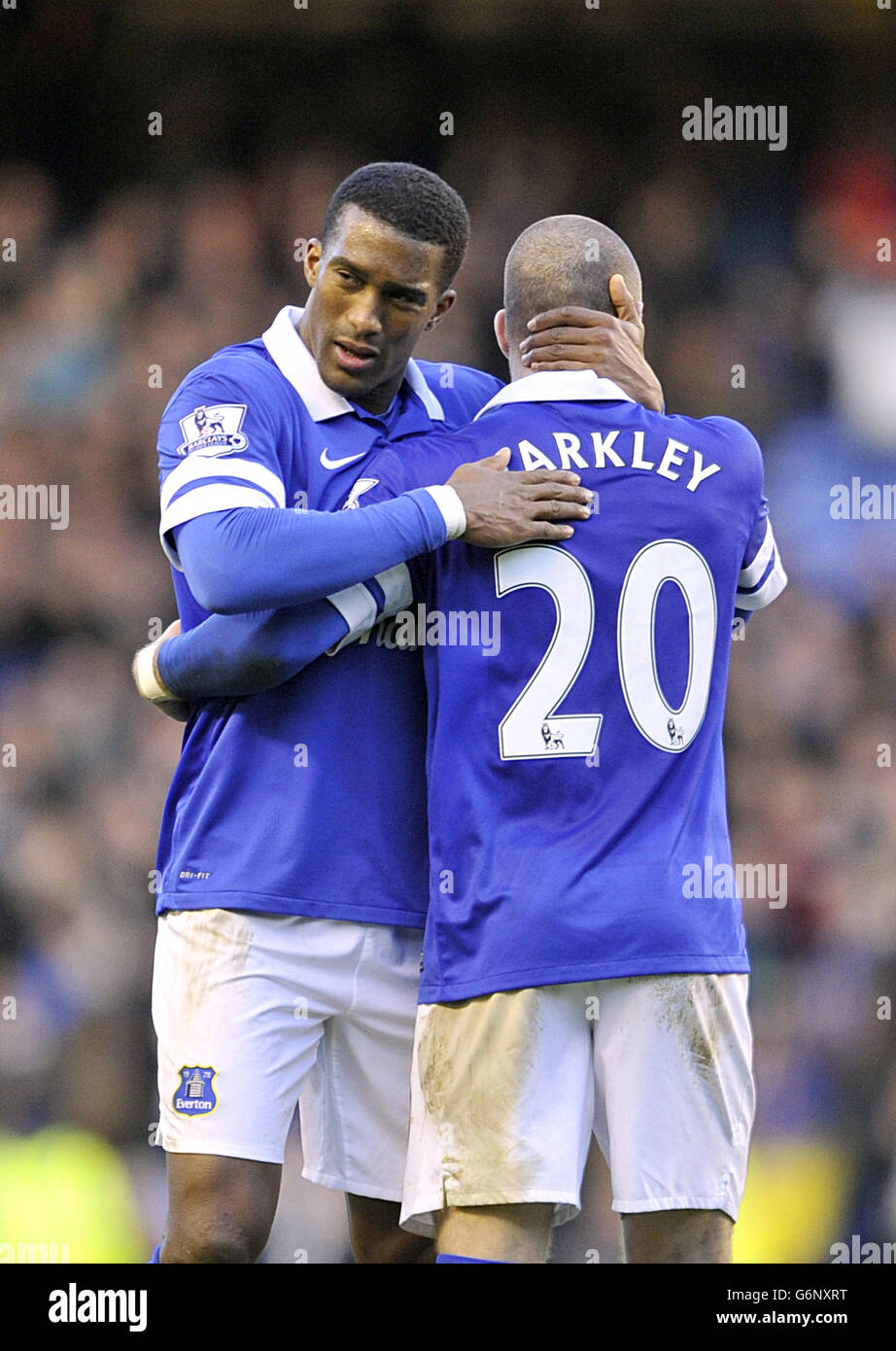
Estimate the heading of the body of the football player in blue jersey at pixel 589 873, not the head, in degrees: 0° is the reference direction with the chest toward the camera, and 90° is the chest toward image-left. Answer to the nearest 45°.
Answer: approximately 180°

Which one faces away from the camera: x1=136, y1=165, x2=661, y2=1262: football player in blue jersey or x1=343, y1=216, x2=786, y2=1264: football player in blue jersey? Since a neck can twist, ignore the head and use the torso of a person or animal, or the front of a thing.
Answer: x1=343, y1=216, x2=786, y2=1264: football player in blue jersey

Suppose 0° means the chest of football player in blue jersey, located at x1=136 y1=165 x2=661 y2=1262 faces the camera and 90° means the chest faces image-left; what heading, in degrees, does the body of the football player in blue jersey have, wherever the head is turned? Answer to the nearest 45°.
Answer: approximately 315°

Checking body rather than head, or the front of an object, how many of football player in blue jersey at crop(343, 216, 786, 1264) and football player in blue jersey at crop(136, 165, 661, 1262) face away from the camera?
1
